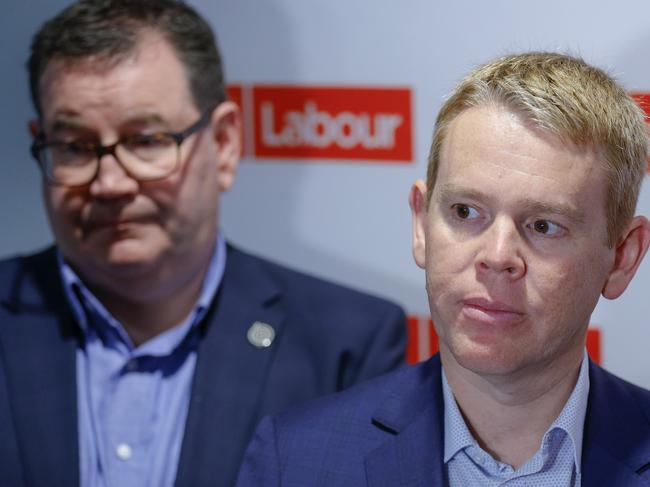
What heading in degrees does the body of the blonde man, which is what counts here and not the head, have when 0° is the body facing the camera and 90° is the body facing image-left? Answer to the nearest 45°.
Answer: approximately 0°

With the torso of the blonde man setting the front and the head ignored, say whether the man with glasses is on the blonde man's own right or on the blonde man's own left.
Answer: on the blonde man's own right
